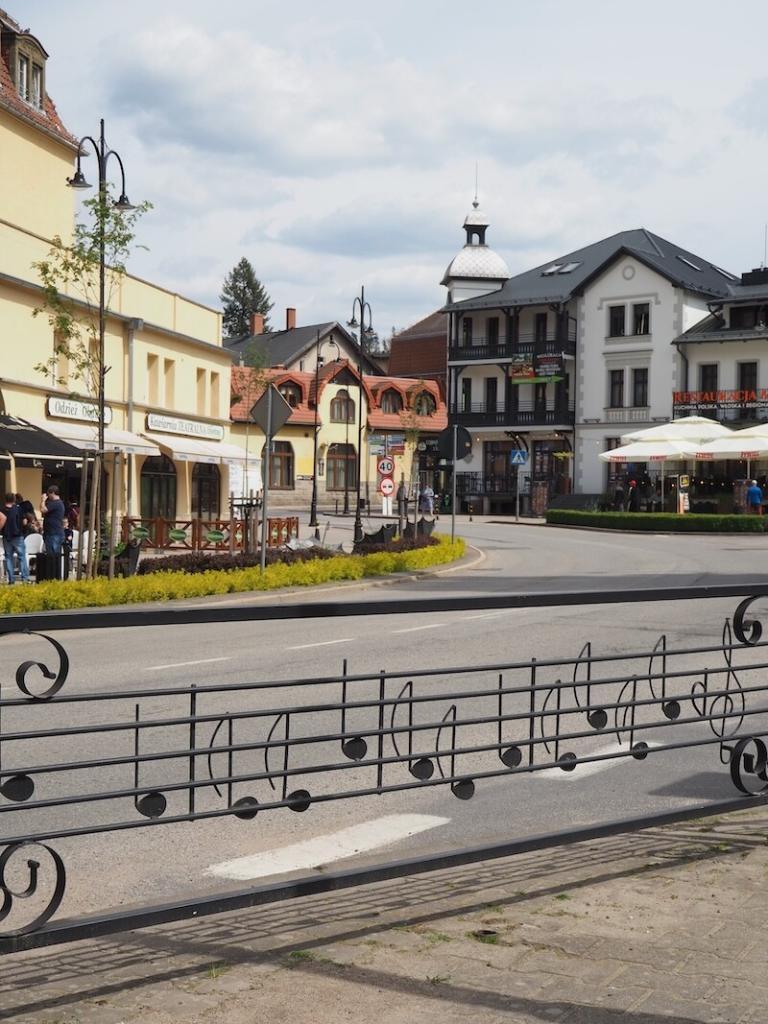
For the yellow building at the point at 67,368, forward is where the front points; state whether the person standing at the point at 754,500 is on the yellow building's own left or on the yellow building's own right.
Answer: on the yellow building's own left

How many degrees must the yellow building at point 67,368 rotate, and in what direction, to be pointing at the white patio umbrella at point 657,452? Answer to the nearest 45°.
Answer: approximately 45° to its left

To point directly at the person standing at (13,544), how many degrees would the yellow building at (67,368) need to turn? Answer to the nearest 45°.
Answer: approximately 45° to its right

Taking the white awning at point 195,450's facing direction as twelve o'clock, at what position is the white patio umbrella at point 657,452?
The white patio umbrella is roughly at 10 o'clock from the white awning.

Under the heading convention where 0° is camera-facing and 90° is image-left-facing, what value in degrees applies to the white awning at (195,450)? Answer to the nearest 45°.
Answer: approximately 315°

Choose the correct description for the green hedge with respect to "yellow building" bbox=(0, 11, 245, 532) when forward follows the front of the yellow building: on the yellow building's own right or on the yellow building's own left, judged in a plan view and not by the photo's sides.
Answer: on the yellow building's own left

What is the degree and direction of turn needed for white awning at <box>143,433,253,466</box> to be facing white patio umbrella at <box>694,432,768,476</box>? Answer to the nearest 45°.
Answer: approximately 45° to its left
